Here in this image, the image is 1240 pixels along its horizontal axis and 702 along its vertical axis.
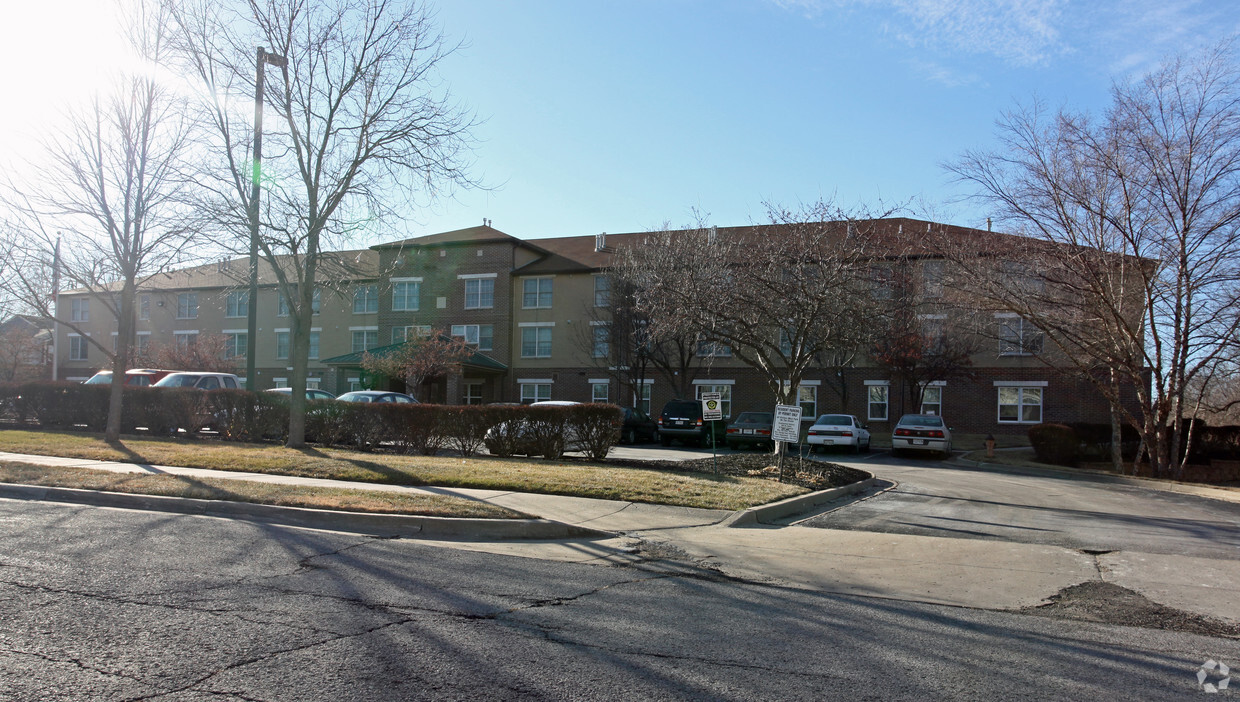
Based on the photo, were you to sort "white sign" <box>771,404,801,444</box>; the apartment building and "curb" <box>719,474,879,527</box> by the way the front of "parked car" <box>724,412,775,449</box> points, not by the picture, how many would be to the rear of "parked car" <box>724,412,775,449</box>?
2

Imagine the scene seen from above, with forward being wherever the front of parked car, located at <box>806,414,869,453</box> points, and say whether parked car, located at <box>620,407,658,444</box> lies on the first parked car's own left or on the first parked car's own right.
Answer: on the first parked car's own left

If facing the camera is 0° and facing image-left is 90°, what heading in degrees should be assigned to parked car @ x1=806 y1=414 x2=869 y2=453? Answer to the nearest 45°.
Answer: approximately 225°

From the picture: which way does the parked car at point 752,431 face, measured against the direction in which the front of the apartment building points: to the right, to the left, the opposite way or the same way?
the opposite way

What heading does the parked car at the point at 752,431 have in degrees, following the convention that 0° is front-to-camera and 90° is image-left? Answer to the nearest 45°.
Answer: approximately 180°

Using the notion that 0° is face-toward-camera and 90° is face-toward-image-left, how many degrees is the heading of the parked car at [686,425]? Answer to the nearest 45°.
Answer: approximately 225°

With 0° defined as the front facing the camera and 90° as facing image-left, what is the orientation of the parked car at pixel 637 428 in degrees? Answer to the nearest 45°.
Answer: approximately 225°

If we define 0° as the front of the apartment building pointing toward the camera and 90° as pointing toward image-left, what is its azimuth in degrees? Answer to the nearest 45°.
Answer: approximately 0°

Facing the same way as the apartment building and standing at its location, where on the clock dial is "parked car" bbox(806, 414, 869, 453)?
The parked car is roughly at 11 o'clock from the apartment building.

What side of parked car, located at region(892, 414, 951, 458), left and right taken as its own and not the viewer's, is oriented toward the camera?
back

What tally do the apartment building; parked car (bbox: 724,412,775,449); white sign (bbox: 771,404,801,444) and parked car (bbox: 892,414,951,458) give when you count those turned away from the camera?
2

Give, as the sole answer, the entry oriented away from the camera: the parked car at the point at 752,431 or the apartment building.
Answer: the parked car
